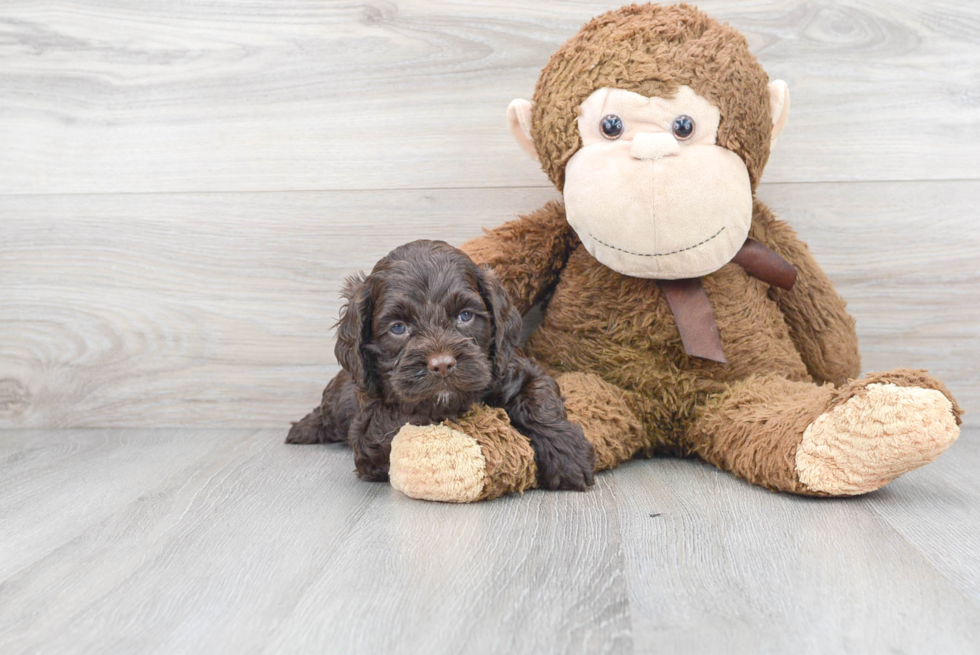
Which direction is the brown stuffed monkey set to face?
toward the camera
